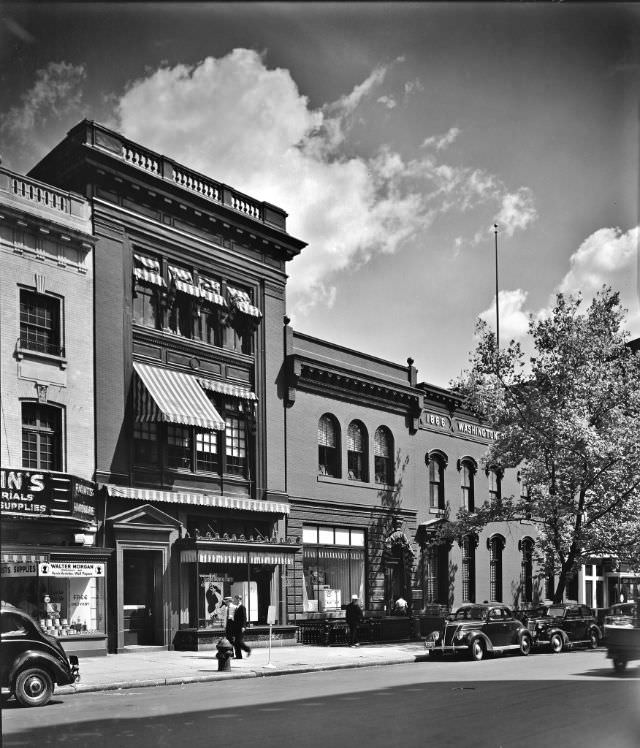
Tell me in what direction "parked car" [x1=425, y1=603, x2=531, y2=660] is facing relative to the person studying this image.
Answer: facing the viewer and to the left of the viewer

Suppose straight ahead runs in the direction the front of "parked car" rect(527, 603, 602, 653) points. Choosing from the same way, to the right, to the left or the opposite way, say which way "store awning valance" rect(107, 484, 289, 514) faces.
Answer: to the left

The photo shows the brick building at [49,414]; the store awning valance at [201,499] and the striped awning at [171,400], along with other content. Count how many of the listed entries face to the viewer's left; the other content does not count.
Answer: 0

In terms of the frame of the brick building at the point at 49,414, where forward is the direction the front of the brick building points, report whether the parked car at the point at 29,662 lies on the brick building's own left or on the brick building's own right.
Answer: on the brick building's own right

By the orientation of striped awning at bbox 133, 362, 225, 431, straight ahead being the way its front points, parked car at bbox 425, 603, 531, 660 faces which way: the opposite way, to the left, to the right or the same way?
to the right

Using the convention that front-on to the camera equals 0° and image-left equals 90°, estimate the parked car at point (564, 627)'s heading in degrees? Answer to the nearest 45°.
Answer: approximately 45°

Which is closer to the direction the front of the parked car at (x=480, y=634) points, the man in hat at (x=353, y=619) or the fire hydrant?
the fire hydrant

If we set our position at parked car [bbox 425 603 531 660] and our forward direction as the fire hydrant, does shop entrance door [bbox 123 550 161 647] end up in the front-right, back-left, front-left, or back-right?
front-right

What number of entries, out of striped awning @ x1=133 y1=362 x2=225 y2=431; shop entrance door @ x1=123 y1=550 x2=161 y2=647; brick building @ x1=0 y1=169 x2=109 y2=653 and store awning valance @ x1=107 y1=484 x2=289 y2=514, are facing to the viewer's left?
0

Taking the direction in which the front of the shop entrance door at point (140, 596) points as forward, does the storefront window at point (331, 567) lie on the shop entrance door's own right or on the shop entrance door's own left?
on the shop entrance door's own left
